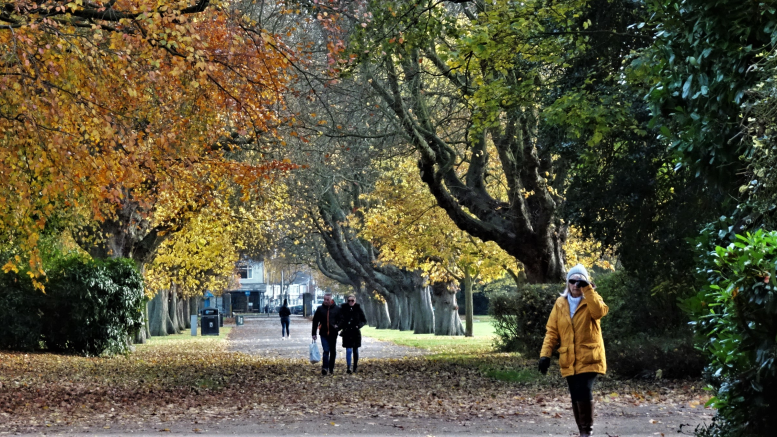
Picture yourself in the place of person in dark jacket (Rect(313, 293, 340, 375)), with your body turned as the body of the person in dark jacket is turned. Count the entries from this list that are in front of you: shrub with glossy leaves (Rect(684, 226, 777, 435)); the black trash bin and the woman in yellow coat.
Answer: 2

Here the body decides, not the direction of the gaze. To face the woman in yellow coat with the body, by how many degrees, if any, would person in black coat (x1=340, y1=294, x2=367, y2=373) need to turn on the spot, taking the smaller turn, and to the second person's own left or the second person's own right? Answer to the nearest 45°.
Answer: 0° — they already face them

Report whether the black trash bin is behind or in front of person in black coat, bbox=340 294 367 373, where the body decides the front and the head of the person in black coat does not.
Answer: behind

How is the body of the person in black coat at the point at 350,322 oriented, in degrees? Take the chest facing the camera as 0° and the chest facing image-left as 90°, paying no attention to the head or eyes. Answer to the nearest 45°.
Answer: approximately 0°

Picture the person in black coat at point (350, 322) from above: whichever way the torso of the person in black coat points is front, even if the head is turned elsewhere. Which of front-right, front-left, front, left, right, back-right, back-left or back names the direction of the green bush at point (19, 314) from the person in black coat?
back-right

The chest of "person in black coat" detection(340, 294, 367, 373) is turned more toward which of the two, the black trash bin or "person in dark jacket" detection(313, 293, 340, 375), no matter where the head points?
the person in dark jacket

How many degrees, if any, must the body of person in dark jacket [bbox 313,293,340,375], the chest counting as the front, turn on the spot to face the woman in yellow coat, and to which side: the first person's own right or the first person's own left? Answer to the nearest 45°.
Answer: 0° — they already face them

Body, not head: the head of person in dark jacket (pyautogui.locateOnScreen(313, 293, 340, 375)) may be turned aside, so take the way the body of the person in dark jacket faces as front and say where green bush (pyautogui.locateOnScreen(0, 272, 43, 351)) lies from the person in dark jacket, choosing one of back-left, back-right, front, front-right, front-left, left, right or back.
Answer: back-right

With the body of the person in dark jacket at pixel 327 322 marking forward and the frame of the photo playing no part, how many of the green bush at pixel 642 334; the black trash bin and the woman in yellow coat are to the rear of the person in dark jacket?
1

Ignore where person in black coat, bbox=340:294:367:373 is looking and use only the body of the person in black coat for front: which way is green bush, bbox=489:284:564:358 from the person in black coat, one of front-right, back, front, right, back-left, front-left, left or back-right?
back-left

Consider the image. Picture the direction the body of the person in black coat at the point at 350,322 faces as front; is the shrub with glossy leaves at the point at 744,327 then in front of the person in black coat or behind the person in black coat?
in front

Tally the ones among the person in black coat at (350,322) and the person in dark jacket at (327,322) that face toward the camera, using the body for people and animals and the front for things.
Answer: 2

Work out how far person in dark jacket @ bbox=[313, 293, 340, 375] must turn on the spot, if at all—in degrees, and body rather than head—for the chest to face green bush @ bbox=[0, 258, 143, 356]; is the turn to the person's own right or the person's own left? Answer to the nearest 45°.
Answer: approximately 135° to the person's own right
